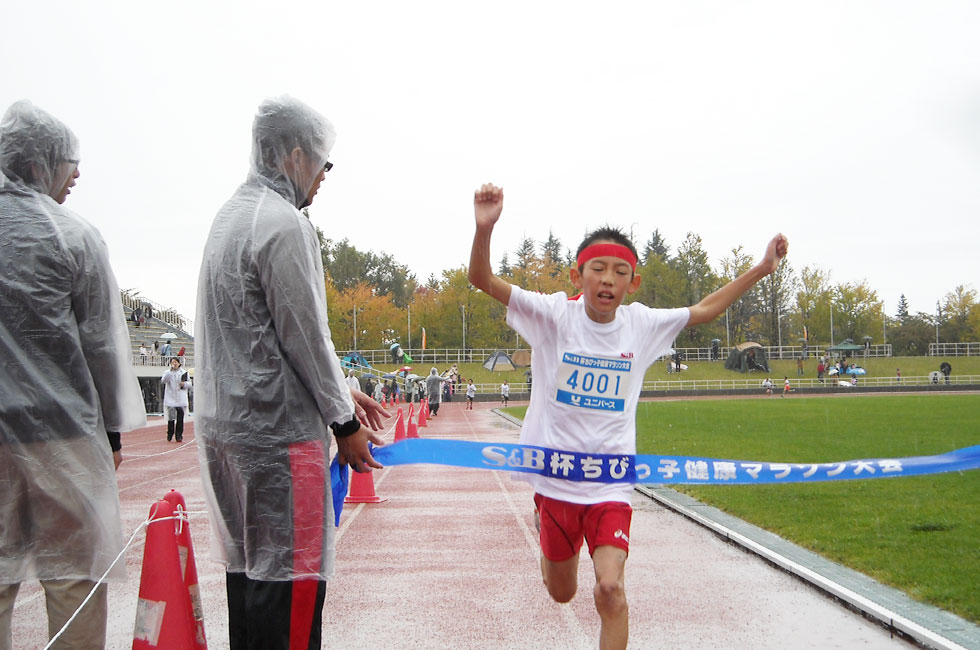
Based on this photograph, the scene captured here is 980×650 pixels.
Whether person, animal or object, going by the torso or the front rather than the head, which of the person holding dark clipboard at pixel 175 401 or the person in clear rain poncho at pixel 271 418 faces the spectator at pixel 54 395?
the person holding dark clipboard at pixel 175 401

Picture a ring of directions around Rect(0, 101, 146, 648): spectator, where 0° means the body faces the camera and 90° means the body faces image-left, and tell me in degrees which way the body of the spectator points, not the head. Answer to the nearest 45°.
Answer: approximately 225°

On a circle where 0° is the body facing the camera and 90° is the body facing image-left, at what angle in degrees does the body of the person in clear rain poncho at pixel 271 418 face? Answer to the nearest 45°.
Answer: approximately 225°

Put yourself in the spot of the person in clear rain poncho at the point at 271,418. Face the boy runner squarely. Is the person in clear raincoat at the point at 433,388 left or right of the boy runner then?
left

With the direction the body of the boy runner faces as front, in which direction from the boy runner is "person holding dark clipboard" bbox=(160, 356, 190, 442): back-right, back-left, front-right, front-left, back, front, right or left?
back-right

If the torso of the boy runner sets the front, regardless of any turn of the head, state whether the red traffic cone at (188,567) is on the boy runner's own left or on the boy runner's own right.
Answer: on the boy runner's own right

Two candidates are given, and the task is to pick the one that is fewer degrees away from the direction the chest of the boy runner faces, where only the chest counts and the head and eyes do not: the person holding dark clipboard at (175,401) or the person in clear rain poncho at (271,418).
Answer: the person in clear rain poncho

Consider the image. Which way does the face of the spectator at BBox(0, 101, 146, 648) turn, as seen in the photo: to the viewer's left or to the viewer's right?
to the viewer's right

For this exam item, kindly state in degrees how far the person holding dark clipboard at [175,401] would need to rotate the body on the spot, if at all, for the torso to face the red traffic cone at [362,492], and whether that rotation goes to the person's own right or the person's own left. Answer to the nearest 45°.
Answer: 0° — they already face it

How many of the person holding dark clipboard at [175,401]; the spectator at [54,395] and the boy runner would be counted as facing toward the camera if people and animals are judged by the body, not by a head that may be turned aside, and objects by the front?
2
